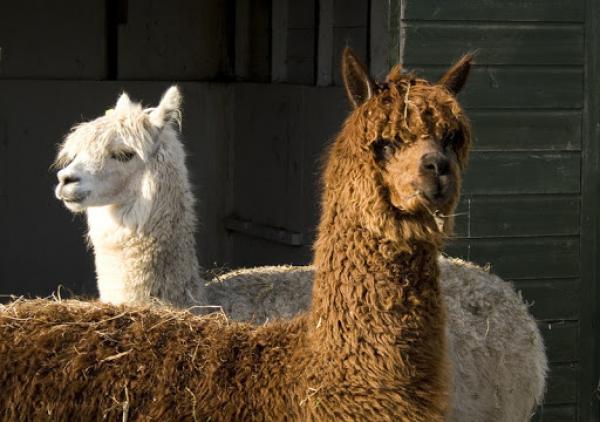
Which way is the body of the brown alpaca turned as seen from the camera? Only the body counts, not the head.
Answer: to the viewer's right

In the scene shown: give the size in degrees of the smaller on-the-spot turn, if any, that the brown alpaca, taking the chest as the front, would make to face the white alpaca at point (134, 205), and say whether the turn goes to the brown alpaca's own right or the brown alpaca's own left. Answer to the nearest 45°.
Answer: approximately 135° to the brown alpaca's own left
